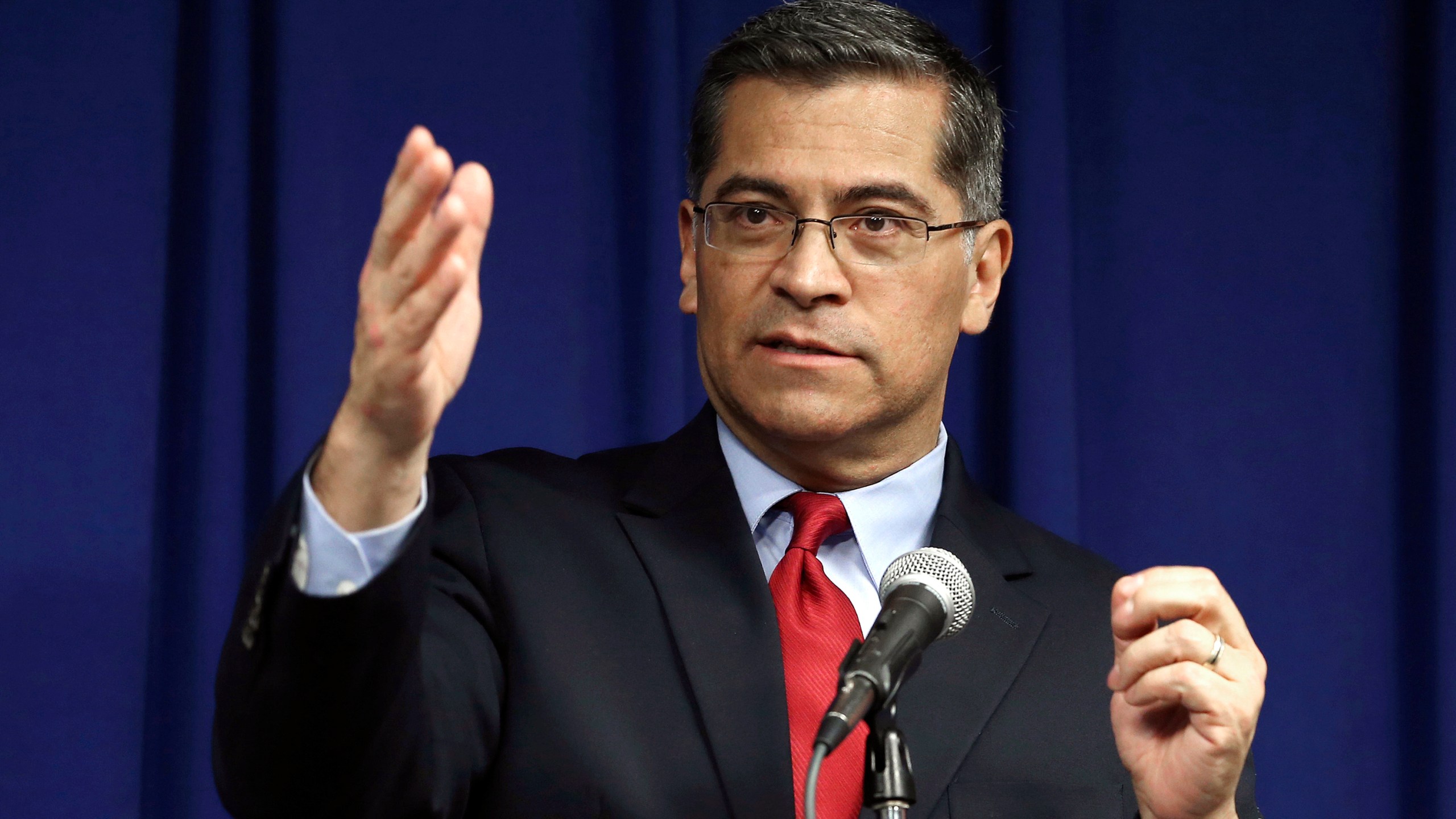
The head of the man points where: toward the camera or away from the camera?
toward the camera

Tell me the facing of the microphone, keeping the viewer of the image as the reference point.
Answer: facing away from the viewer and to the right of the viewer

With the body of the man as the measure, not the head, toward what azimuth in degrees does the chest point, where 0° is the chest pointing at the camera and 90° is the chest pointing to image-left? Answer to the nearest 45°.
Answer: approximately 0°
